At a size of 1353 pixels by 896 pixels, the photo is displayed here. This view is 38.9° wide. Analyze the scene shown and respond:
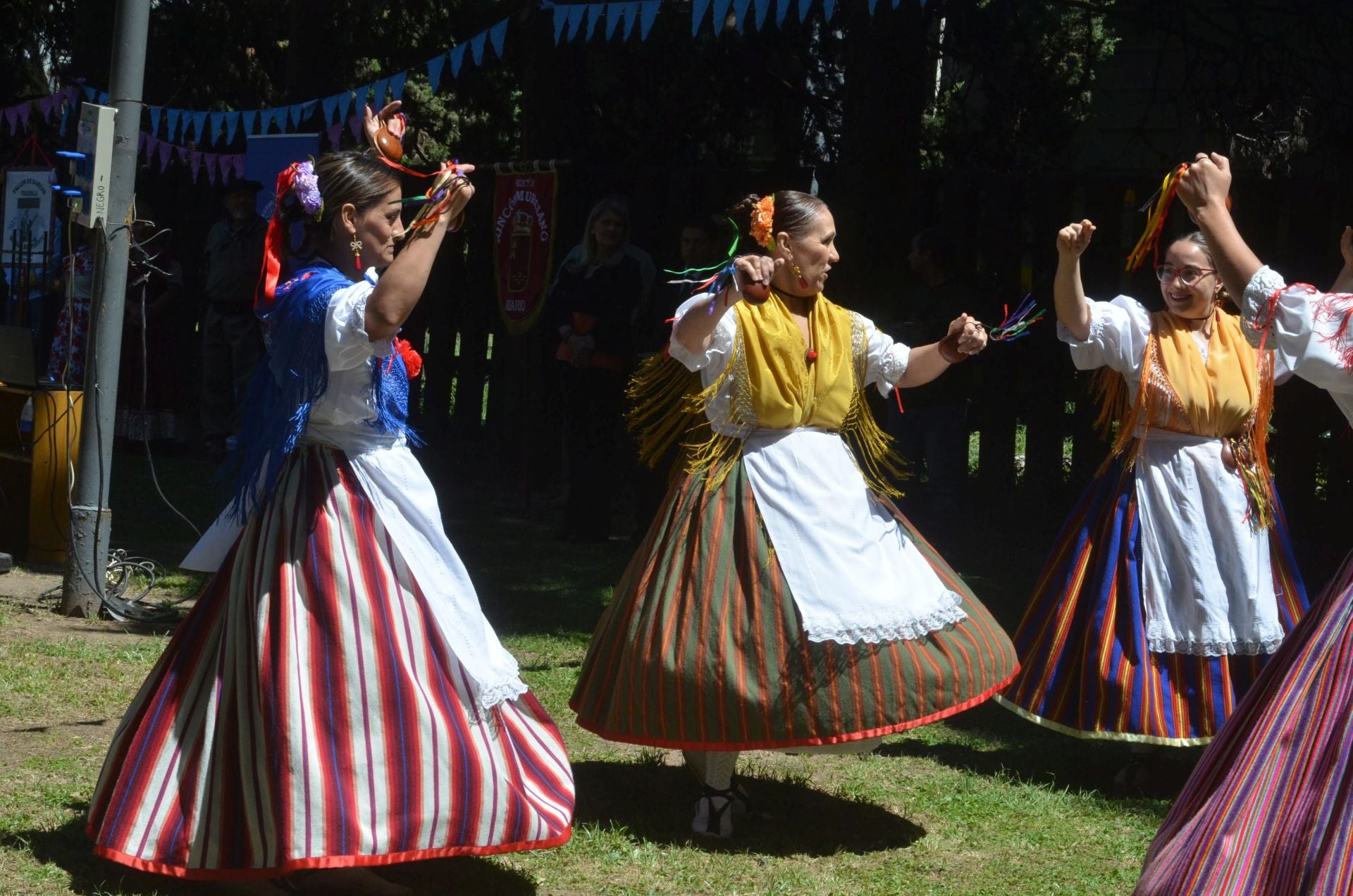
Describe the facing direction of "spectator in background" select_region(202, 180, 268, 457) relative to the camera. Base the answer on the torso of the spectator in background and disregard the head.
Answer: toward the camera

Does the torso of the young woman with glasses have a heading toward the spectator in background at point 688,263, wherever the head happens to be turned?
no

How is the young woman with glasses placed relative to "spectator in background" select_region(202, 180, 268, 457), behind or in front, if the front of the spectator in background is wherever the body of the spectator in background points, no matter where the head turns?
in front

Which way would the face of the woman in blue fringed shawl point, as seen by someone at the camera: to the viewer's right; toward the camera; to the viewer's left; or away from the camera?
to the viewer's right

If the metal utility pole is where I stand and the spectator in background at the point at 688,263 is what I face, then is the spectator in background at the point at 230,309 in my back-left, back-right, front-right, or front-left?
front-left

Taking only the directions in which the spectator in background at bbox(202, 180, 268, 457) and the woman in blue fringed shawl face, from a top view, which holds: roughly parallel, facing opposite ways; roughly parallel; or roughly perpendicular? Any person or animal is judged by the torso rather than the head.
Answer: roughly perpendicular

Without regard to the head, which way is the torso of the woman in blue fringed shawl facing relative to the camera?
to the viewer's right

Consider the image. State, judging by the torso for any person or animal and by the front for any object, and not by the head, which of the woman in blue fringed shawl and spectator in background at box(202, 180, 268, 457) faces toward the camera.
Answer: the spectator in background

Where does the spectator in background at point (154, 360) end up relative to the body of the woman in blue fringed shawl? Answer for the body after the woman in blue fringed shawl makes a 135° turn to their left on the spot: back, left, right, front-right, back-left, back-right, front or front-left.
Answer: front-right

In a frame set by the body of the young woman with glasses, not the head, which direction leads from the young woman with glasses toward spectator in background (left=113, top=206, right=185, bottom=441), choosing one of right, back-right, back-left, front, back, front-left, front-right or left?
back-right

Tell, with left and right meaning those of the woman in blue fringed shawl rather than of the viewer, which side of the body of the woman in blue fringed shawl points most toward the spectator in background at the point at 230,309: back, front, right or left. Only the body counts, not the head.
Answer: left

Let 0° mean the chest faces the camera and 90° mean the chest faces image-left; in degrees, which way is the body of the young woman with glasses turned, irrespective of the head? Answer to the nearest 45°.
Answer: approximately 0°

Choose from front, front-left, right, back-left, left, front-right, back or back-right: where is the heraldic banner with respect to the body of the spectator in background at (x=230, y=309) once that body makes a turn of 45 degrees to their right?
left

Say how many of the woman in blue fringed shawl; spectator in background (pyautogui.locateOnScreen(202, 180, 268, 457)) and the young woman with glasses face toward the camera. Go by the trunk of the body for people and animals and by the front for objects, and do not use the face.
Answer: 2

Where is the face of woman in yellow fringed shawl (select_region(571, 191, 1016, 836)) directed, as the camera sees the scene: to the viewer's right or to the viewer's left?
to the viewer's right

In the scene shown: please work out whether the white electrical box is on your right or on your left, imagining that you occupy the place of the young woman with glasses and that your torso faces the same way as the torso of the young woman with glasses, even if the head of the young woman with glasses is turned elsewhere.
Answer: on your right
